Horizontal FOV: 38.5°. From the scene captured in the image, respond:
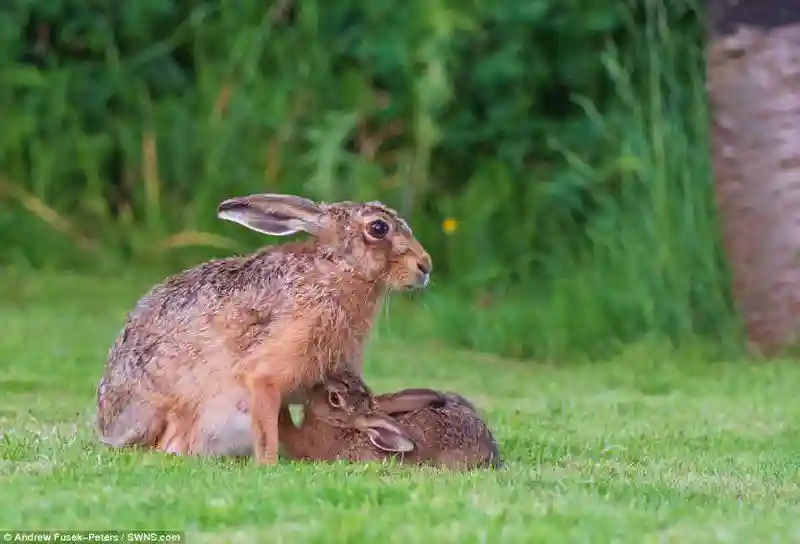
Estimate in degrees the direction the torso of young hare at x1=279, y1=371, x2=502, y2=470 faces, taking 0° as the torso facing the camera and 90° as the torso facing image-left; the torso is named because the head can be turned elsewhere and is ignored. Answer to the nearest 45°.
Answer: approximately 90°

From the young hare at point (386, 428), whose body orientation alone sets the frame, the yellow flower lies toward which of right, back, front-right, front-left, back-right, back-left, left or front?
right

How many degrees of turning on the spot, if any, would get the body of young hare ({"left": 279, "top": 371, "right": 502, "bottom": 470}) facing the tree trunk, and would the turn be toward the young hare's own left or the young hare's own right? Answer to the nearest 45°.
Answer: approximately 135° to the young hare's own right
